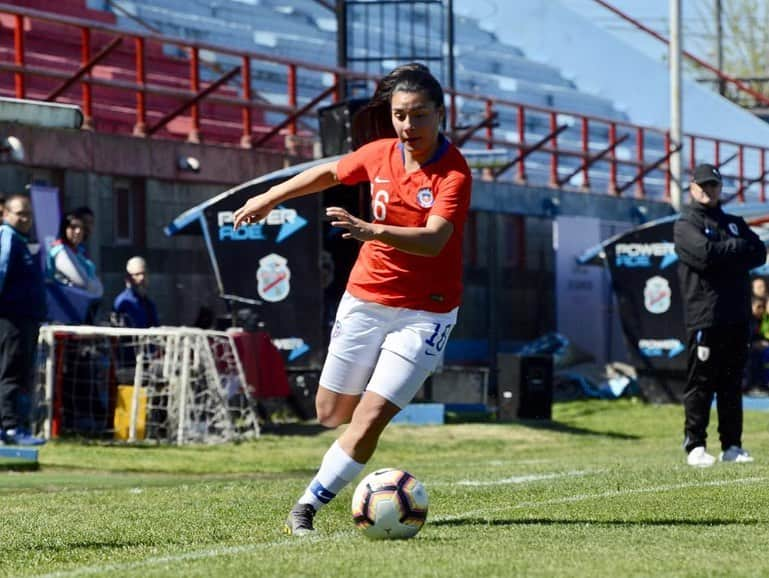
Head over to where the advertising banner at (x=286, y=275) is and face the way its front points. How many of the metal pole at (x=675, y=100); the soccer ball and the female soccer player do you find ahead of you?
2

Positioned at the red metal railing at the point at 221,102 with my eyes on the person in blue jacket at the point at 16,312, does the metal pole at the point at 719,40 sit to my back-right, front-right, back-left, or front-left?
back-left

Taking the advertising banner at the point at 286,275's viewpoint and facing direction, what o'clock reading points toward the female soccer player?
The female soccer player is roughly at 12 o'clock from the advertising banner.

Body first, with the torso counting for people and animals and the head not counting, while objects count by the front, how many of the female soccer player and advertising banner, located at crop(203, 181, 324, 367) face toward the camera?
2

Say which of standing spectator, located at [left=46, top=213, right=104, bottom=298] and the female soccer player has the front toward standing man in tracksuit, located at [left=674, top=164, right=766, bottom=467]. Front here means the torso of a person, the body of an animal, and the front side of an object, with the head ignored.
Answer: the standing spectator

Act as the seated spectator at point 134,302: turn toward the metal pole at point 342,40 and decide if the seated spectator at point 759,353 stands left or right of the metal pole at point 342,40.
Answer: right
